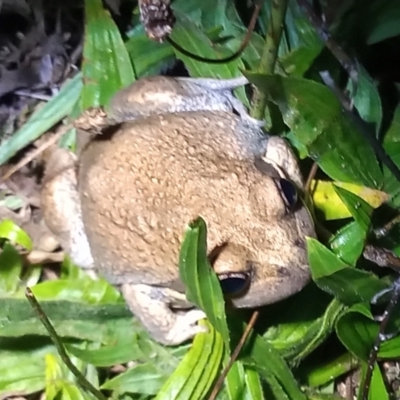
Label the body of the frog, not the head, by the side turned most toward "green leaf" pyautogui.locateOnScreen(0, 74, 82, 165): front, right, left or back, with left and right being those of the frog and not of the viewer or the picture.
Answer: back

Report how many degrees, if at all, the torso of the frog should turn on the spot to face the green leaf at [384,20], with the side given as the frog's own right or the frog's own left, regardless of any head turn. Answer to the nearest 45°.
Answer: approximately 90° to the frog's own left

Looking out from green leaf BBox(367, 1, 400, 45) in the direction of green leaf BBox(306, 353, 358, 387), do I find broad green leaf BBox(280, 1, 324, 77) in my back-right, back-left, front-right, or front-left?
front-right

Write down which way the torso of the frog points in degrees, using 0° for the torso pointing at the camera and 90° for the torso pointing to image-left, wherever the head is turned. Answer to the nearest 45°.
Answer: approximately 315°
